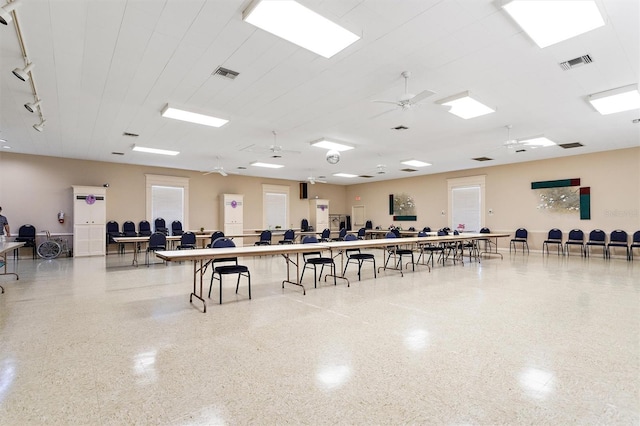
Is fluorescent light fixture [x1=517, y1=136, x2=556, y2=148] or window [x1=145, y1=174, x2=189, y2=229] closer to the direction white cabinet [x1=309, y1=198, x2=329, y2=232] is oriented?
the fluorescent light fixture

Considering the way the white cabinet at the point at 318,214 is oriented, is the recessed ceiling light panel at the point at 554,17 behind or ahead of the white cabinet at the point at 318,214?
ahead

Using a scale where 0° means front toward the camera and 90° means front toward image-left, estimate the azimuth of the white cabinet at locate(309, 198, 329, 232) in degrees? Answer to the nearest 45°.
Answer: approximately 315°

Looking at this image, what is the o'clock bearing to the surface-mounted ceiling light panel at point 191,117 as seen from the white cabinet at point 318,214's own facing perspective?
The surface-mounted ceiling light panel is roughly at 2 o'clock from the white cabinet.

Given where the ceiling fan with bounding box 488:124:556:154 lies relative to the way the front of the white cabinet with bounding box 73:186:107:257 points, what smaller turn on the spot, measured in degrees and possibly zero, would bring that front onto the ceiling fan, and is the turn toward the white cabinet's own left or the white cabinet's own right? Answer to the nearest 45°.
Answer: approximately 45° to the white cabinet's own left

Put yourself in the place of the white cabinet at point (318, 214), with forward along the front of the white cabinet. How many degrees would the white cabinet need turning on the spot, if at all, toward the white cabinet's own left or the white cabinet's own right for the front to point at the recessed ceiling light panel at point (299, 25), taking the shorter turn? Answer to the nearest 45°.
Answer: approximately 45° to the white cabinet's own right

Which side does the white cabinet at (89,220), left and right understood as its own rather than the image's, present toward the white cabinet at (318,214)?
left

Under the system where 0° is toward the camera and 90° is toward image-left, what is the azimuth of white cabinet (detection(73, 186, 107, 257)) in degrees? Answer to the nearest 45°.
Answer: approximately 0°

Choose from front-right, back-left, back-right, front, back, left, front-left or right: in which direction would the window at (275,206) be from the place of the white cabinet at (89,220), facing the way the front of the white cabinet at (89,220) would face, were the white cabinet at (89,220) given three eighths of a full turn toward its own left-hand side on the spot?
front-right

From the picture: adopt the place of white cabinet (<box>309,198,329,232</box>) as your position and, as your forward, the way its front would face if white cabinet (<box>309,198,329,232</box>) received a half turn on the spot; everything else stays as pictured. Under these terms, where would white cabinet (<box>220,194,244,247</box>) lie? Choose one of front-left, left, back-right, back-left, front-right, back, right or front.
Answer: left

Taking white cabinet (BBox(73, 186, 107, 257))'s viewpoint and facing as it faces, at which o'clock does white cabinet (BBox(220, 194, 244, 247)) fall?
white cabinet (BBox(220, 194, 244, 247)) is roughly at 9 o'clock from white cabinet (BBox(73, 186, 107, 257)).

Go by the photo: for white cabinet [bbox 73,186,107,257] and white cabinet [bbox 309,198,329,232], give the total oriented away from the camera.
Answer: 0

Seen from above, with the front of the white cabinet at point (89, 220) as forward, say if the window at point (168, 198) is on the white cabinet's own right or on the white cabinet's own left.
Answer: on the white cabinet's own left

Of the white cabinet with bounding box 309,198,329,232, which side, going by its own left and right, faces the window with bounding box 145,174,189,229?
right
